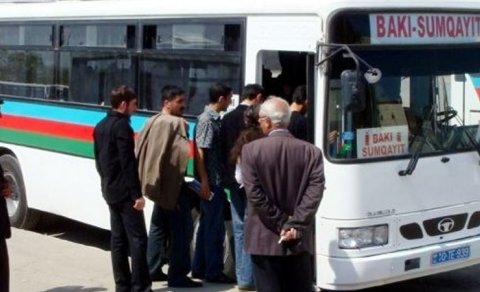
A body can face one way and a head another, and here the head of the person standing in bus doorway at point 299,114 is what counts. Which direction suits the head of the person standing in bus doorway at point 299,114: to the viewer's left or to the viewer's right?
to the viewer's left

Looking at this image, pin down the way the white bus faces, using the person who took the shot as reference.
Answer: facing the viewer and to the right of the viewer

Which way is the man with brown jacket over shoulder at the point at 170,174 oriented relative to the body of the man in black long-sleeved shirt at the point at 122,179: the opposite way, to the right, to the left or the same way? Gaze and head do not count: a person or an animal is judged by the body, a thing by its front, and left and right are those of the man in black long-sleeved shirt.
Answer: the same way

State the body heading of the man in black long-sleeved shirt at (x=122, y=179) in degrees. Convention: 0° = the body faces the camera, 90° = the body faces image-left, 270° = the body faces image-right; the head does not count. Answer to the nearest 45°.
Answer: approximately 225°

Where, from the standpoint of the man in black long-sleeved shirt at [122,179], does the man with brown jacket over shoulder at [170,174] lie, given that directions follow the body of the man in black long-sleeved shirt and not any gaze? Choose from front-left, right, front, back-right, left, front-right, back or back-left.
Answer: front

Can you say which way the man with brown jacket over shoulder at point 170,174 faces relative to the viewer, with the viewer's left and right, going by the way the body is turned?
facing away from the viewer and to the right of the viewer

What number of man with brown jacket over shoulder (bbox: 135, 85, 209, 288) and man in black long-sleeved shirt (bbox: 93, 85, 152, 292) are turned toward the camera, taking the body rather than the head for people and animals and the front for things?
0

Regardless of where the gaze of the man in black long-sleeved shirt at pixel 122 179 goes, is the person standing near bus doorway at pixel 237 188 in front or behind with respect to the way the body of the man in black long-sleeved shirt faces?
in front

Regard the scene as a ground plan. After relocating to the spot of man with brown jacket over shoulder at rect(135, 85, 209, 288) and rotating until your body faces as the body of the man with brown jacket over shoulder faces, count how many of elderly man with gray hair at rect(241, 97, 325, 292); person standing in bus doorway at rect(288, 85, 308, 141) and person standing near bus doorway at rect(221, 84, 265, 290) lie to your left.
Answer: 0

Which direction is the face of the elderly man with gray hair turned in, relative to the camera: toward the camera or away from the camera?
away from the camera

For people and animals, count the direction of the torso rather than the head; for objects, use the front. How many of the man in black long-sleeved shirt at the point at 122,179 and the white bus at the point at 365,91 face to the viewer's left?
0

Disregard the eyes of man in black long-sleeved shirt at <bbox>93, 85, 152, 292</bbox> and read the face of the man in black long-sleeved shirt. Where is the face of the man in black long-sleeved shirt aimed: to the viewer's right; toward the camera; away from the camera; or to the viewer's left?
to the viewer's right
